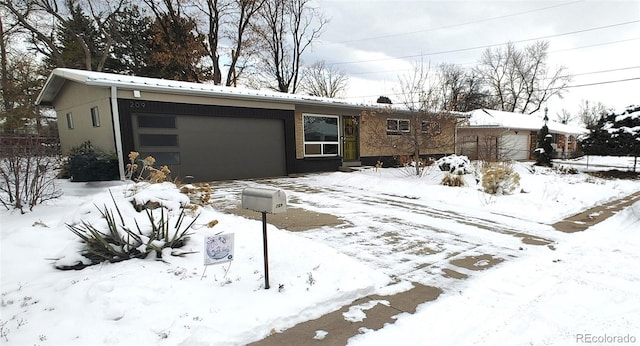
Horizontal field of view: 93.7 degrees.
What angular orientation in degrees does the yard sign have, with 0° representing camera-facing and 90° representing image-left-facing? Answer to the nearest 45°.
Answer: approximately 315°

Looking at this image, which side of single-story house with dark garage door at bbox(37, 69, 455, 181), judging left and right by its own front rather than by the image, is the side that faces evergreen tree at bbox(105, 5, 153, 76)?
back

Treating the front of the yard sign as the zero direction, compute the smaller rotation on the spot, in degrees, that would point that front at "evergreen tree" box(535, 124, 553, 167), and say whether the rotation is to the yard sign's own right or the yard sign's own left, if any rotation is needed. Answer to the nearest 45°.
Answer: approximately 90° to the yard sign's own left

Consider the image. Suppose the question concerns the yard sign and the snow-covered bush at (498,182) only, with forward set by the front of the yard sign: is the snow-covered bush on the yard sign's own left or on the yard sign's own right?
on the yard sign's own left

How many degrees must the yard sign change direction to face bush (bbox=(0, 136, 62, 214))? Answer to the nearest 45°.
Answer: approximately 180°

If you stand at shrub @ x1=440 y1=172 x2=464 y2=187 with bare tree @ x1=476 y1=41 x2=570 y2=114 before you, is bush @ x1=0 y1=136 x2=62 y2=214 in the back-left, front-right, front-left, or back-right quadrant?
back-left

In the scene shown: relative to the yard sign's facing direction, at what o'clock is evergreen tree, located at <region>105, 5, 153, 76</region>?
The evergreen tree is roughly at 7 o'clock from the yard sign.

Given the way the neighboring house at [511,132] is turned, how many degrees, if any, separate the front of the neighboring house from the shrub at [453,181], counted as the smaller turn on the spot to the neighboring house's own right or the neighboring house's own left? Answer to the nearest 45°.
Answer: approximately 45° to the neighboring house's own right

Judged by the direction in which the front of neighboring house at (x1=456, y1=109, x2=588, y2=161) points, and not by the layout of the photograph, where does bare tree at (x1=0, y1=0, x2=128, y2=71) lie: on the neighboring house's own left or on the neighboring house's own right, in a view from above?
on the neighboring house's own right

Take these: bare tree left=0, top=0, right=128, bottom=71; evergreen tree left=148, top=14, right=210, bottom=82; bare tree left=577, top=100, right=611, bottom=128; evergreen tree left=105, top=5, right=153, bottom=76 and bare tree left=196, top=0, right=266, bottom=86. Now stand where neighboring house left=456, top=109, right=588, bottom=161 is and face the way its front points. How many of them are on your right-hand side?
4

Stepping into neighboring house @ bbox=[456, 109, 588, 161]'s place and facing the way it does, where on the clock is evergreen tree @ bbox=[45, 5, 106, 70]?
The evergreen tree is roughly at 3 o'clock from the neighboring house.
